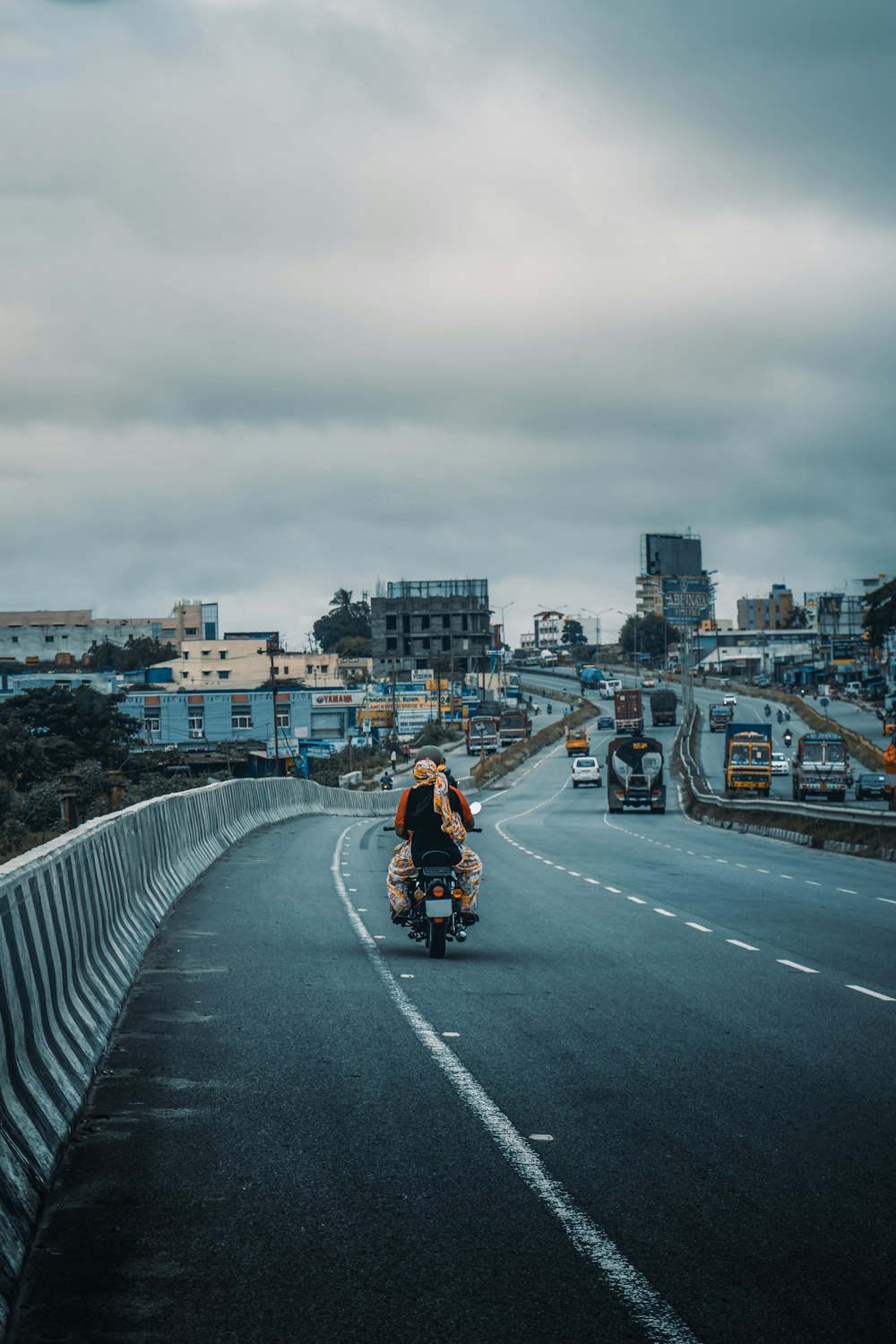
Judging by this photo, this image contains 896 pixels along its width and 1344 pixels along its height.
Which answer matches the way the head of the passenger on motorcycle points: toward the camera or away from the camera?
away from the camera

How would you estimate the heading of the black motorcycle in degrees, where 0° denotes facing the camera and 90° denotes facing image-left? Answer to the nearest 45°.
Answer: approximately 180°

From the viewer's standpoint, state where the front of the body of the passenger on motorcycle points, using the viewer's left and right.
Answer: facing away from the viewer
